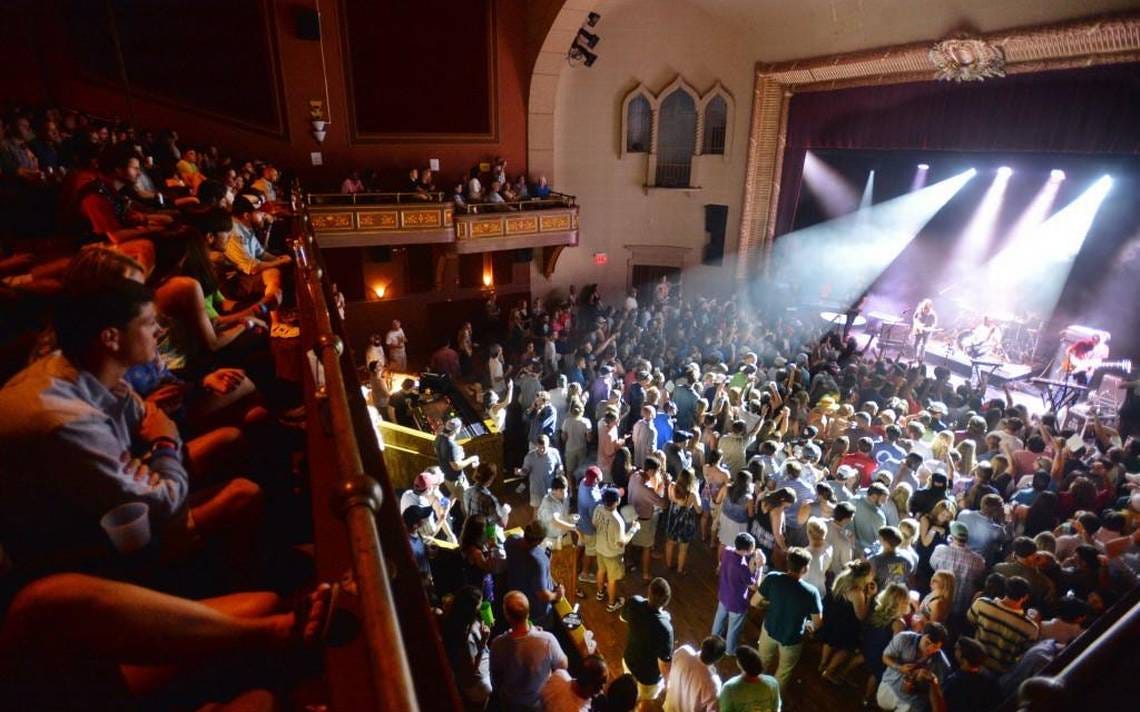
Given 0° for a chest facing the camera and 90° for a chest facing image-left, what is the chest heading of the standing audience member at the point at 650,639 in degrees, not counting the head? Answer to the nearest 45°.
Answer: approximately 225°

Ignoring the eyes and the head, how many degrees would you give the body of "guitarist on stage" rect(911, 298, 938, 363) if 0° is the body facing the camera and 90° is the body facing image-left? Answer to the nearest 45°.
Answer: approximately 45°

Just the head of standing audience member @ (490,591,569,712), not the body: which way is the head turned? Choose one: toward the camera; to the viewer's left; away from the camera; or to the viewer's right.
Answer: away from the camera

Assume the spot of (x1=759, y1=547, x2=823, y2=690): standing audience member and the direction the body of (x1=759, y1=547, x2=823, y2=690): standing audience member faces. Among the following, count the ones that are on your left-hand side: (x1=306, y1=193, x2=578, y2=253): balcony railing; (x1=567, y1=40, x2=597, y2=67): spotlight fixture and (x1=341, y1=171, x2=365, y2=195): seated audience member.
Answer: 3

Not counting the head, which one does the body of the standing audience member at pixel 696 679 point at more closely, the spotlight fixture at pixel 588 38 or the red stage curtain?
the red stage curtain

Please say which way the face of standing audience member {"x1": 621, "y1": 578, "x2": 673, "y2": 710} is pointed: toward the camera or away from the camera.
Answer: away from the camera

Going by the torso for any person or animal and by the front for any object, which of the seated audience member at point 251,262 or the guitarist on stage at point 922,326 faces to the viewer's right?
the seated audience member

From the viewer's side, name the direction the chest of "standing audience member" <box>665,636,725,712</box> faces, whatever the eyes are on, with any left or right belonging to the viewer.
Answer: facing away from the viewer and to the right of the viewer

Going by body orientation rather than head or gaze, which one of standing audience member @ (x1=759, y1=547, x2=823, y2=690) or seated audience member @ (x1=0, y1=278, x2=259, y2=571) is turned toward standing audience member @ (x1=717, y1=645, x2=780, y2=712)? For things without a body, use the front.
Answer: the seated audience member

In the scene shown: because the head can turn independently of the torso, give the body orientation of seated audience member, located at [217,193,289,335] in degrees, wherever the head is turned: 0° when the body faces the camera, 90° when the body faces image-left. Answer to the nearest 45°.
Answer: approximately 270°

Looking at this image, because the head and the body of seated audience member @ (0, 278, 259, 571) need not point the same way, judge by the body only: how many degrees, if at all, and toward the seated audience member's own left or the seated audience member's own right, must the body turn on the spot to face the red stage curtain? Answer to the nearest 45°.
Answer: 0° — they already face it
